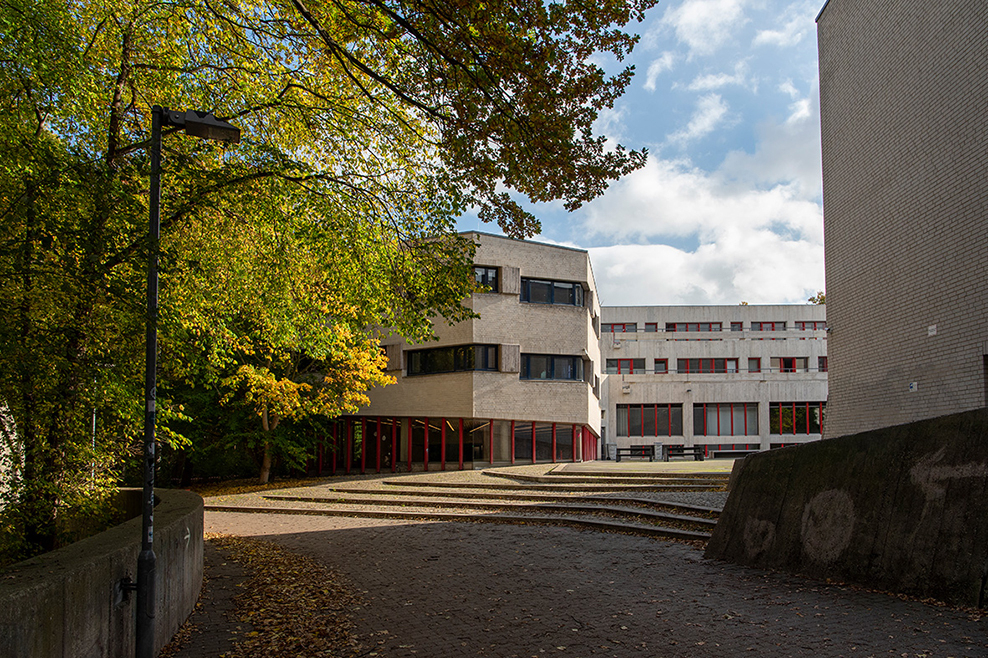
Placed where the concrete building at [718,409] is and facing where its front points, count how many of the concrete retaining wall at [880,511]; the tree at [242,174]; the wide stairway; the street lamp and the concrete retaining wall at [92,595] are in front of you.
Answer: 5

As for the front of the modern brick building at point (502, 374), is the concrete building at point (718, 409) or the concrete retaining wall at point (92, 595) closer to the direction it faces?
the concrete retaining wall

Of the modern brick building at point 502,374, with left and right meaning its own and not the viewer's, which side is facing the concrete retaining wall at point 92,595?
front

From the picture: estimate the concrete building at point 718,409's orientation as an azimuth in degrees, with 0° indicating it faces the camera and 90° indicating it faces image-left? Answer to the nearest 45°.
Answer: approximately 0°

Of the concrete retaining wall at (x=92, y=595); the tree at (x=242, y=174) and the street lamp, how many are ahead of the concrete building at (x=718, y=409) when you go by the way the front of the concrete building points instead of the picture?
3

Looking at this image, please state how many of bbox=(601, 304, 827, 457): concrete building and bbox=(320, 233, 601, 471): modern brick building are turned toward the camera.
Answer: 2

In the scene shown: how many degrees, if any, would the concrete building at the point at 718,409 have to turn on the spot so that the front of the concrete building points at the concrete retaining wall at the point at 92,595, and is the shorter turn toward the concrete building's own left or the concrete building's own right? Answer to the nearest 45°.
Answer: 0° — it already faces it

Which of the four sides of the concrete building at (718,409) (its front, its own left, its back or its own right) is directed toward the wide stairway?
front

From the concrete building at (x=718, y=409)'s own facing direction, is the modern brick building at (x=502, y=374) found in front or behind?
in front
